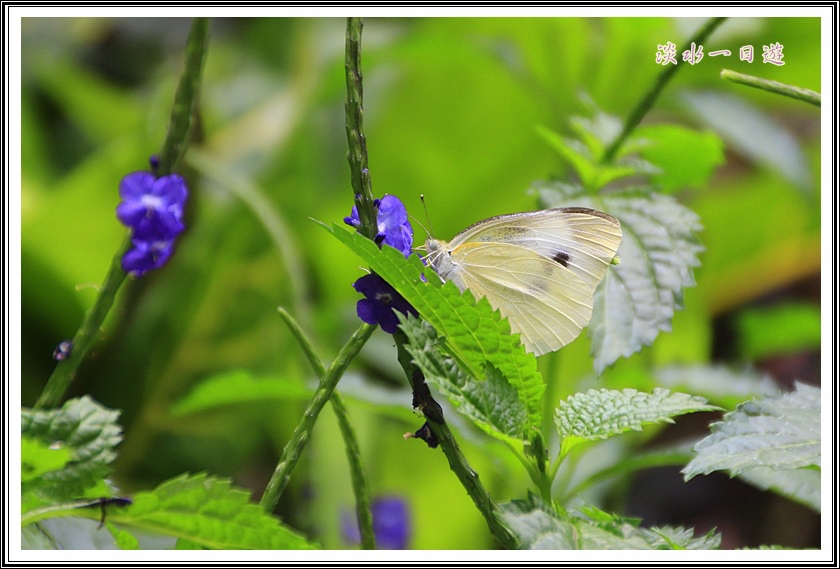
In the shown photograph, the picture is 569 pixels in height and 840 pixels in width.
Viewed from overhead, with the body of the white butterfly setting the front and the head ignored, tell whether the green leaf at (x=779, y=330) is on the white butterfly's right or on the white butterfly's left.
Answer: on the white butterfly's right

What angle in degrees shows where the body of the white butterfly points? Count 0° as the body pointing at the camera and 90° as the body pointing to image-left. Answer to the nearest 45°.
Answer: approximately 90°
